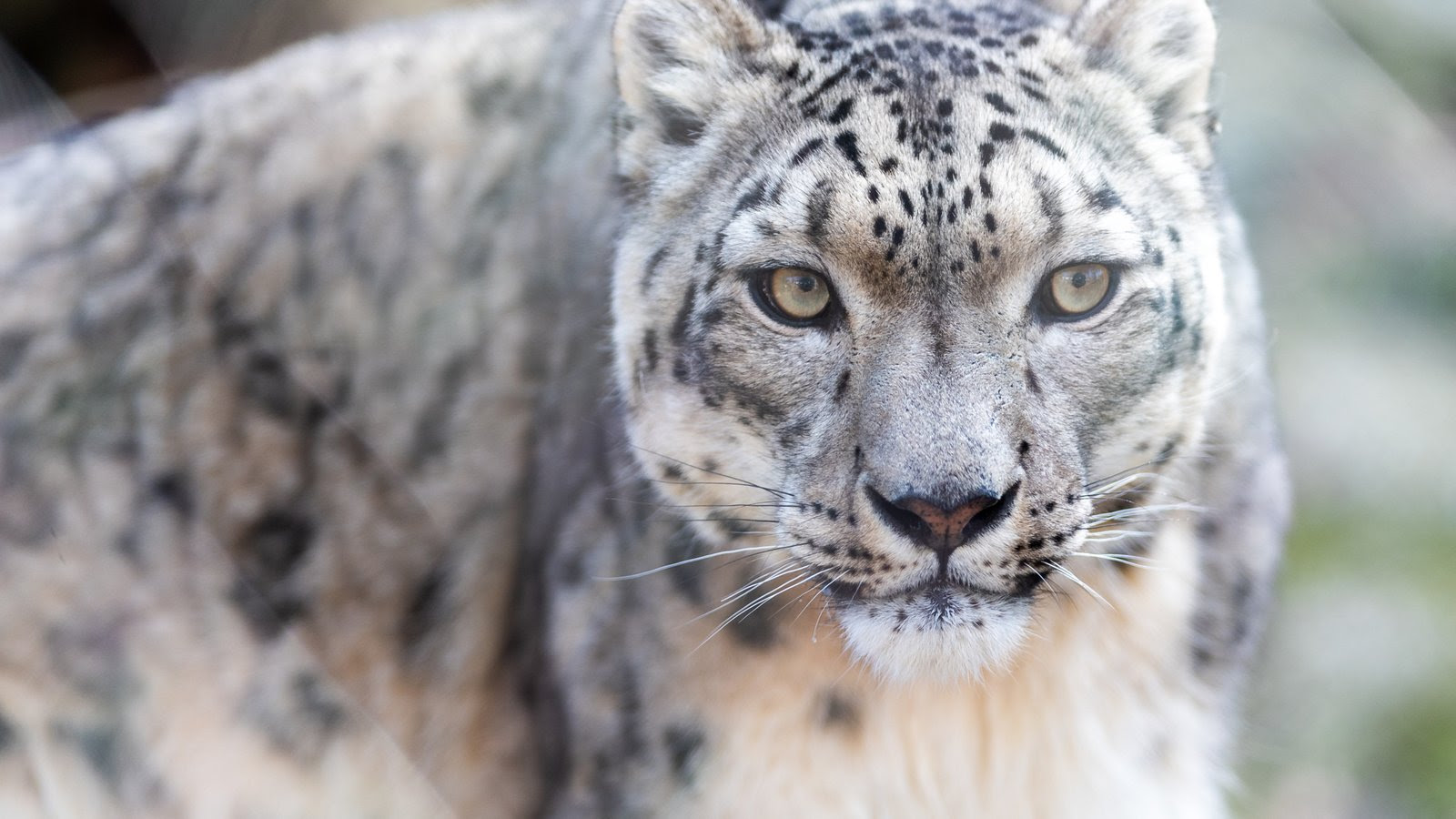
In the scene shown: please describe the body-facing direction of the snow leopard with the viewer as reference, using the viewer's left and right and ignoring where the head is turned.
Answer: facing the viewer and to the right of the viewer
